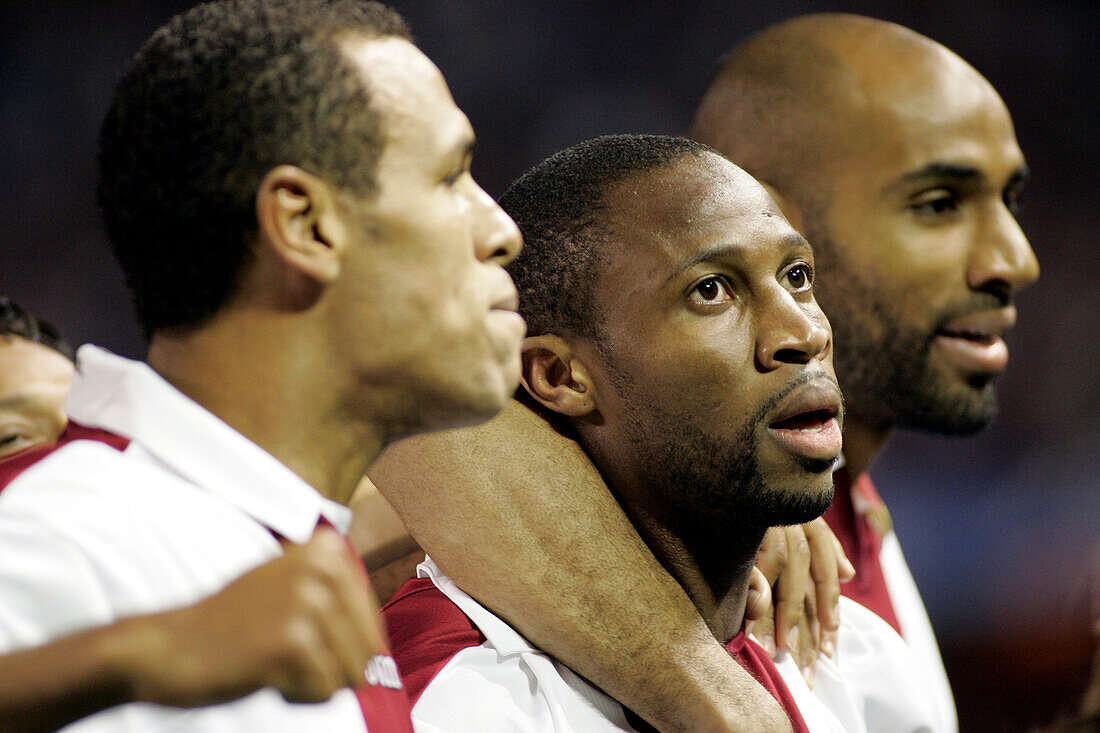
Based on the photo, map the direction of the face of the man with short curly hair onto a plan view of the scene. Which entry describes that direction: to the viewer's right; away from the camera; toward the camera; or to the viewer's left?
to the viewer's right

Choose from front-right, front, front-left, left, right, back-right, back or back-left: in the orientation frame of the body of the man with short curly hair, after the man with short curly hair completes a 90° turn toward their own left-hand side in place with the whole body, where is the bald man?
front-right

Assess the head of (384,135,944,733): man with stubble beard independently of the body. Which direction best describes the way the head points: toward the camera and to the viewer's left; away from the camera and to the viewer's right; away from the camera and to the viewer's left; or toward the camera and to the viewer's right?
toward the camera and to the viewer's right

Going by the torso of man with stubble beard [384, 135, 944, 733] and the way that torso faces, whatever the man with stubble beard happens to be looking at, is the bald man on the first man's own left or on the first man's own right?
on the first man's own left

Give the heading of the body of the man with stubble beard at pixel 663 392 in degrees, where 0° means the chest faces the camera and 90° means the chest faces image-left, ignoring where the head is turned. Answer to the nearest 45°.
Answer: approximately 315°

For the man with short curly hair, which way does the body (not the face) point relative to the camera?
to the viewer's right

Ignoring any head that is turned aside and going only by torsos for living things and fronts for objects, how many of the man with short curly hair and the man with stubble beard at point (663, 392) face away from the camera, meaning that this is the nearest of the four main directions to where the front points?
0
